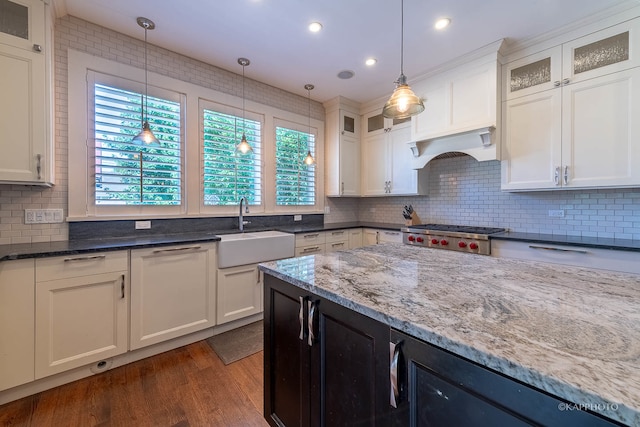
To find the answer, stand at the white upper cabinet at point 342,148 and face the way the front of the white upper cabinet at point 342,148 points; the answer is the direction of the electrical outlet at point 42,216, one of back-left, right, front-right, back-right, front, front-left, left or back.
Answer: right

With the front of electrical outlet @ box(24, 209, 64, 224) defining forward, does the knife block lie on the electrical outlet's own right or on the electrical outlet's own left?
on the electrical outlet's own left

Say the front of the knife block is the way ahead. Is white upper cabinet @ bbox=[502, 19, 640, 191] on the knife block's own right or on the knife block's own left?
on the knife block's own left

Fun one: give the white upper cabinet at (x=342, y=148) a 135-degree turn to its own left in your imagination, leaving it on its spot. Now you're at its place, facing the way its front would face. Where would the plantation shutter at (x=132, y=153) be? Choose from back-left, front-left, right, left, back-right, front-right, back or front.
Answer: back-left

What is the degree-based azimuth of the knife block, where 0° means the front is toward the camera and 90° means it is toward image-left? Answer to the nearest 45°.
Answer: approximately 45°

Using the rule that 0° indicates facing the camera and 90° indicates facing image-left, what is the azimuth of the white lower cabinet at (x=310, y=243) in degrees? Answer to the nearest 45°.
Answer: approximately 315°

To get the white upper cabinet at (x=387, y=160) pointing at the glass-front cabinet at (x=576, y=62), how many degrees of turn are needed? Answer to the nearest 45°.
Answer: approximately 90° to its left

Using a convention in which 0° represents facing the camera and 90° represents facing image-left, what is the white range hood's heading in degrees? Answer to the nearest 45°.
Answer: approximately 45°
